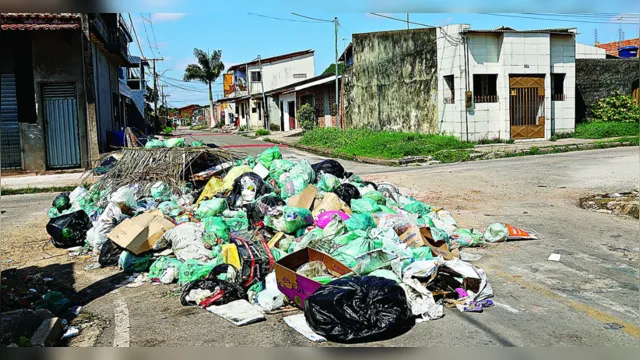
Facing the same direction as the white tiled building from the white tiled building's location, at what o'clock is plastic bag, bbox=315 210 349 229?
The plastic bag is roughly at 12 o'clock from the white tiled building.

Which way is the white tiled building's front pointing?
toward the camera

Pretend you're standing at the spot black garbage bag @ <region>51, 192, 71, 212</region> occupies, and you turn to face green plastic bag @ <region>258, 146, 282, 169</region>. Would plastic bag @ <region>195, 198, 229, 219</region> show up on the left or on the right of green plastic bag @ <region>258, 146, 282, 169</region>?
right

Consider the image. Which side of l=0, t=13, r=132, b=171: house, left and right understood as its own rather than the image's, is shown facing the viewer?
front

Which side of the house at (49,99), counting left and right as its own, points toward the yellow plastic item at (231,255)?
front

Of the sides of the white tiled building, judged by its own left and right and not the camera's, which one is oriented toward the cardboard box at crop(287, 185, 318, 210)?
front

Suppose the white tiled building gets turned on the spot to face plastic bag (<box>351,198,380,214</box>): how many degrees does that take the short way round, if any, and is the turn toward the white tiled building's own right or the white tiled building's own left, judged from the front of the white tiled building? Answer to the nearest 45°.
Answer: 0° — it already faces it

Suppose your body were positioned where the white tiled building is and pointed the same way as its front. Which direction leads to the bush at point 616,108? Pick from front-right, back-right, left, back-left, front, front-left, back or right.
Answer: back-left

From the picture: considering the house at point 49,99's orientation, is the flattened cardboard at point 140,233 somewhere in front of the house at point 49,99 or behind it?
in front

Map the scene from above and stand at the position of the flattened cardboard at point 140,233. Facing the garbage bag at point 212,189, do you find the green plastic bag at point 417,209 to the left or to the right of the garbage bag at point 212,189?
right

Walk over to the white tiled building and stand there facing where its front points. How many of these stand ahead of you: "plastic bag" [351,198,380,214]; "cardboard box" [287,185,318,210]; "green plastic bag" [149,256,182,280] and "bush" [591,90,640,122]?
3

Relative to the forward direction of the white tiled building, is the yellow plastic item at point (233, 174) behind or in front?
in front
